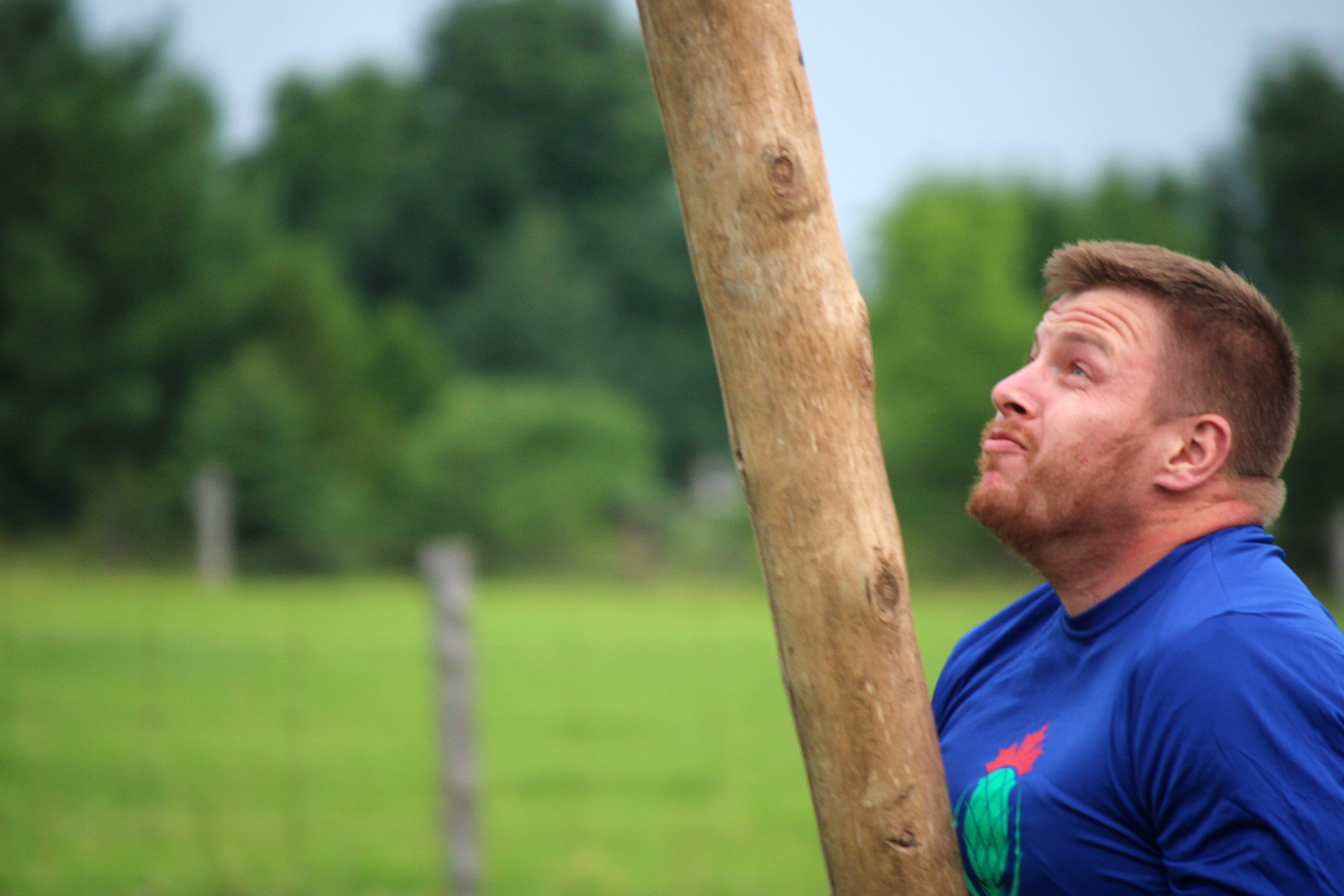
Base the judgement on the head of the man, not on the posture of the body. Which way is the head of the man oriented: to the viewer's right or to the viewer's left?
to the viewer's left

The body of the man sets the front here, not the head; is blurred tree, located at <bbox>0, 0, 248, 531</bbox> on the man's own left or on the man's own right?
on the man's own right

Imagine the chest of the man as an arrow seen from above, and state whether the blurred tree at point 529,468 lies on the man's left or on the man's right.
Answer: on the man's right

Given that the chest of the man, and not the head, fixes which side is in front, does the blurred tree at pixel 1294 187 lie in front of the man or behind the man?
behind

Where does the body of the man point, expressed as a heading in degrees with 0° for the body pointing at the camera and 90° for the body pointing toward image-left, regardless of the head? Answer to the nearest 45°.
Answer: approximately 45°

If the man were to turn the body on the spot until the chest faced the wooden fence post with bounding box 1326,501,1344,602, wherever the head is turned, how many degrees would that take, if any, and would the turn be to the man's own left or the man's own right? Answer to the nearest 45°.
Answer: approximately 135° to the man's own right
